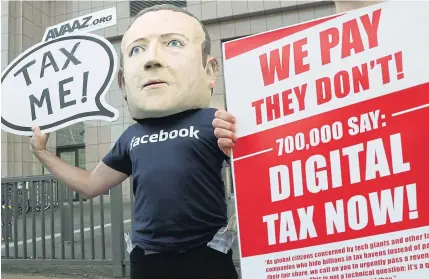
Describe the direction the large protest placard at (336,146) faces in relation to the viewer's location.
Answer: facing the viewer

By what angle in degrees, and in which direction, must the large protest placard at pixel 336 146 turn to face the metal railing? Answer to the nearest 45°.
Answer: approximately 135° to its right
